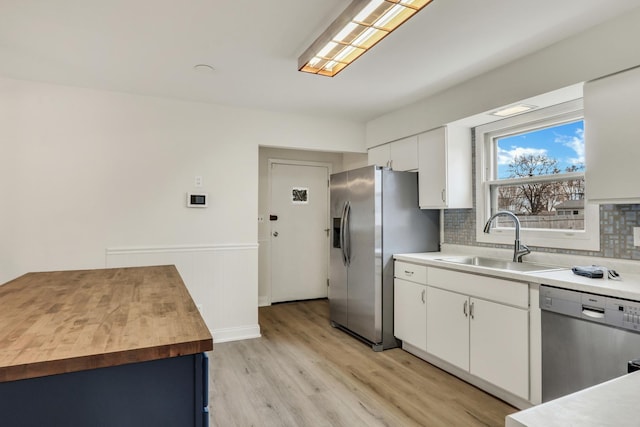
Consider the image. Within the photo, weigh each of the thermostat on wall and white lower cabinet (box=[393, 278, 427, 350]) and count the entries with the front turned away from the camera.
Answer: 0

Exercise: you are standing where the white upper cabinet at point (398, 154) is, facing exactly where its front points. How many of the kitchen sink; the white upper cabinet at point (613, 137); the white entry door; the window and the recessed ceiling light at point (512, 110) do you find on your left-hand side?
4

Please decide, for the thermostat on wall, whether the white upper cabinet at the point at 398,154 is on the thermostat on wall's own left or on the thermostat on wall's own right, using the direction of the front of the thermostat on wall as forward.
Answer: on the thermostat on wall's own left

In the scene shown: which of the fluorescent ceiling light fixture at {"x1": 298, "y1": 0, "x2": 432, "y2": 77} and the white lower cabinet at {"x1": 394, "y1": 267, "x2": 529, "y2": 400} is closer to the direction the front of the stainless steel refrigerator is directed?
the fluorescent ceiling light fixture

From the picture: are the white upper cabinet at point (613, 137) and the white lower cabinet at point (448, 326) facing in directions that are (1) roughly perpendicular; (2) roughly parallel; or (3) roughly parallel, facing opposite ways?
roughly parallel

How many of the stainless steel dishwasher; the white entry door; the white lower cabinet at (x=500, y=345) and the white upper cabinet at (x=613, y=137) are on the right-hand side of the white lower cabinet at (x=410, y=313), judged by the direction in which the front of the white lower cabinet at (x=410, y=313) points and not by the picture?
1

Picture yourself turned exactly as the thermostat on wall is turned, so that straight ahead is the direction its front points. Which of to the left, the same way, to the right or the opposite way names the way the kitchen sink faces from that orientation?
to the right

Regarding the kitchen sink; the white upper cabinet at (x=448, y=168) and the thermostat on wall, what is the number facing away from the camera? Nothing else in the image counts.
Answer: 0

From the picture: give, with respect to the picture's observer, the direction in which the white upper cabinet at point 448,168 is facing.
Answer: facing the viewer and to the left of the viewer

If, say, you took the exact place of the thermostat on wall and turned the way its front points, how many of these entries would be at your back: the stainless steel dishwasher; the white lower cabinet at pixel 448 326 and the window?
0

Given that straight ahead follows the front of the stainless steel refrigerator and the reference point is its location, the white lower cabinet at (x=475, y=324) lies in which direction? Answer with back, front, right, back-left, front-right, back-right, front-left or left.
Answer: left

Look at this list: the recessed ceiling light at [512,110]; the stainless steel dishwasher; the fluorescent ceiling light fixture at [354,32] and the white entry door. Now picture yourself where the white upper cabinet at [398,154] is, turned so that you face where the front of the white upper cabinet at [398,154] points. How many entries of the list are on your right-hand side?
1

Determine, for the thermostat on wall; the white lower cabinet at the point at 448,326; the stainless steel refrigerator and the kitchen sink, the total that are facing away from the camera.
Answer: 0

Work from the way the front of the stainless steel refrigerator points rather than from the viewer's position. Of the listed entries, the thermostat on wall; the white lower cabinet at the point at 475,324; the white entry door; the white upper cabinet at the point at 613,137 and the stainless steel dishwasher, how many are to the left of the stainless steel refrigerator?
3
